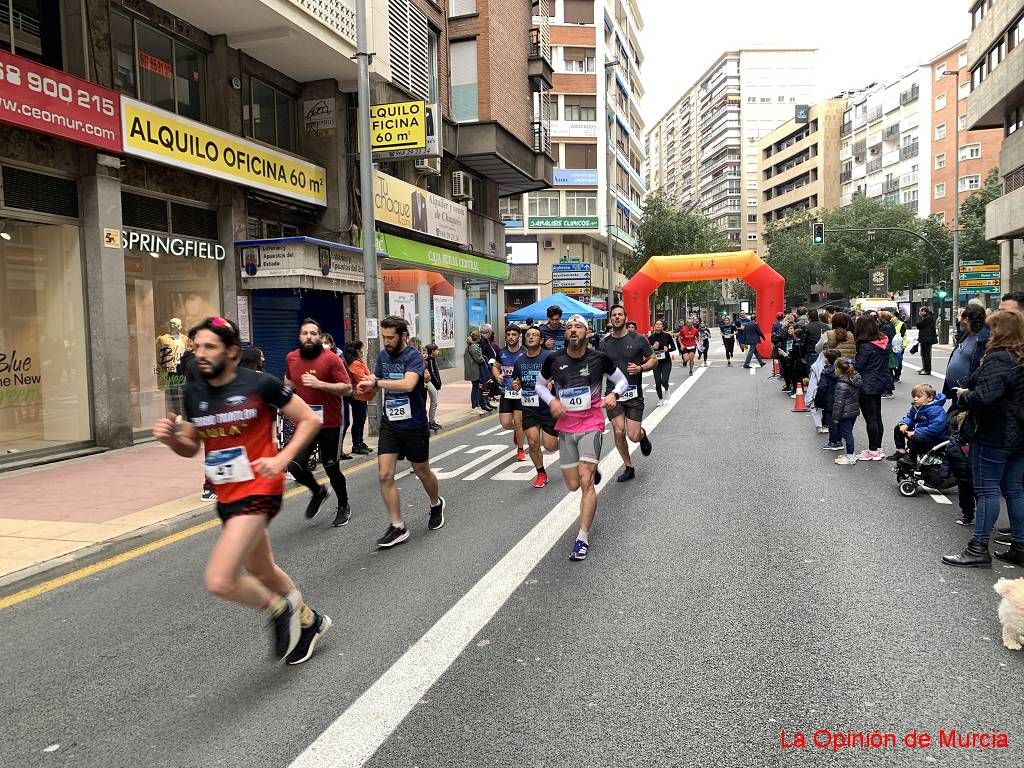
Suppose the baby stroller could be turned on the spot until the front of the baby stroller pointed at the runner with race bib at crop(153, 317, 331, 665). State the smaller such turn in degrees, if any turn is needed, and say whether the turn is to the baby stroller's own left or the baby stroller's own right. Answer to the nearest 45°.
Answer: approximately 45° to the baby stroller's own left

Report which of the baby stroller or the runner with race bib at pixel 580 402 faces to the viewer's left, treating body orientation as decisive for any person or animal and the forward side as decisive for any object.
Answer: the baby stroller

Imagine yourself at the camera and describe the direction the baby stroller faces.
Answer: facing to the left of the viewer

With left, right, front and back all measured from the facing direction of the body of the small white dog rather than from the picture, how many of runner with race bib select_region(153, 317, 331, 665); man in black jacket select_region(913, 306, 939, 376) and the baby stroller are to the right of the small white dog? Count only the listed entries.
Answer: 2

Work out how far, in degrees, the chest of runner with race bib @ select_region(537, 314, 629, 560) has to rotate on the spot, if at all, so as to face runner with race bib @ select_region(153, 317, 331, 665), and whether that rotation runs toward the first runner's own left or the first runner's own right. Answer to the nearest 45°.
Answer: approximately 45° to the first runner's own right

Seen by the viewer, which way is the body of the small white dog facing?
to the viewer's left

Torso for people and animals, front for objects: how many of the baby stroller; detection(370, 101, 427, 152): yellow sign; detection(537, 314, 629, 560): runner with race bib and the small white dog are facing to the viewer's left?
2
